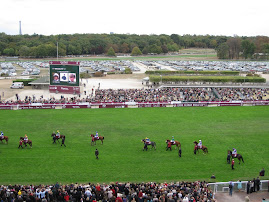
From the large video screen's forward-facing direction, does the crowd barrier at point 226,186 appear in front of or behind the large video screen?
in front

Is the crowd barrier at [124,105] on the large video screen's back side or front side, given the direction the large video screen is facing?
on the front side

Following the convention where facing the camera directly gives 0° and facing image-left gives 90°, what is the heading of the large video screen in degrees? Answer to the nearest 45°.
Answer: approximately 0°
